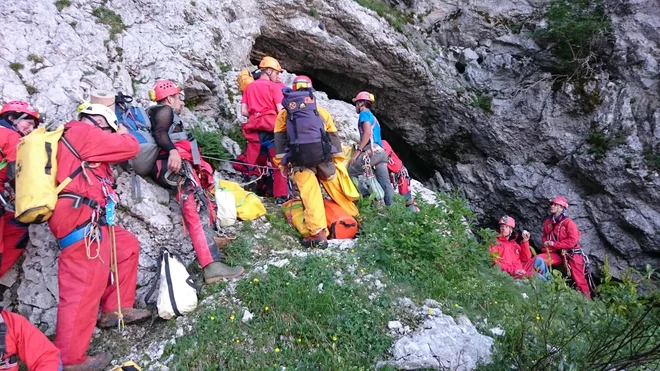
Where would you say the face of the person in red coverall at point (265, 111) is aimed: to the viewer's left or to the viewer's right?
to the viewer's right

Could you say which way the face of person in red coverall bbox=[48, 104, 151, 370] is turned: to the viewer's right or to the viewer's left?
to the viewer's right

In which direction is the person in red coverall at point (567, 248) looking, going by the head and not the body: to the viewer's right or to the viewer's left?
to the viewer's left

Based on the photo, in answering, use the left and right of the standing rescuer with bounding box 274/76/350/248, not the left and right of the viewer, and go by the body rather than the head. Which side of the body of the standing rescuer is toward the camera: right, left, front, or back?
back

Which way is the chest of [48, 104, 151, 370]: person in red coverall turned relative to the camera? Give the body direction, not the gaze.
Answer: to the viewer's right

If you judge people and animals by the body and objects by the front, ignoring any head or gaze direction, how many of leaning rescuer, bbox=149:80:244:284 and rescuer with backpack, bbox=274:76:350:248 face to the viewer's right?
1

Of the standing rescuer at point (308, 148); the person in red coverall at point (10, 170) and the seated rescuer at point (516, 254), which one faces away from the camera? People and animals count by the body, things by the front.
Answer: the standing rescuer

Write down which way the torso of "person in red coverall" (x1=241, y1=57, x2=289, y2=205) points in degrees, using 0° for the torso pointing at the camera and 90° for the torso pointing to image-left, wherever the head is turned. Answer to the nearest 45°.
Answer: approximately 225°

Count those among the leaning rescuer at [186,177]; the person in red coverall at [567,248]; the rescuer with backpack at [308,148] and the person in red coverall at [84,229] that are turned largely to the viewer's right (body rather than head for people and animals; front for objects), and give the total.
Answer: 2

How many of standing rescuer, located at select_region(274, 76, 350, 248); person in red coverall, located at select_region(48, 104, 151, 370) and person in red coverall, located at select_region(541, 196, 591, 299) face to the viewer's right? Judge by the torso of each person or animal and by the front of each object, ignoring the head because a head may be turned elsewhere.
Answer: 1

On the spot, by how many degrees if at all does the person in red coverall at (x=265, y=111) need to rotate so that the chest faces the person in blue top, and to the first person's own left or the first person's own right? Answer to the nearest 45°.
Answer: approximately 45° to the first person's own right

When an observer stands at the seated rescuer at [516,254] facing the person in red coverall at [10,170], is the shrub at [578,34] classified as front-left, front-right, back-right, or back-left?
back-right
